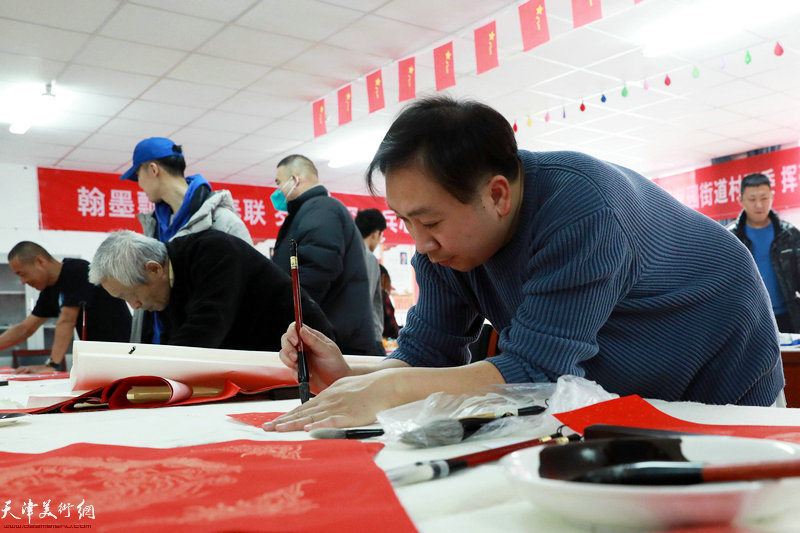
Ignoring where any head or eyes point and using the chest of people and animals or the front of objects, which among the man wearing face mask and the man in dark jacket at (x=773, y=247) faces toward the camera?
the man in dark jacket

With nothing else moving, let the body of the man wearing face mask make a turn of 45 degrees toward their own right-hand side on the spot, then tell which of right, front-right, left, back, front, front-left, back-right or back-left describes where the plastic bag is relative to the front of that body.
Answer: back-left

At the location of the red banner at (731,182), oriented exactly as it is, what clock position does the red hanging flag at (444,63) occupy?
The red hanging flag is roughly at 11 o'clock from the red banner.

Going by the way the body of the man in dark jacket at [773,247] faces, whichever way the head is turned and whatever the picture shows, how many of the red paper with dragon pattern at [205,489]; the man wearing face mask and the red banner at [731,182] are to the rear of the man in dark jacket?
1

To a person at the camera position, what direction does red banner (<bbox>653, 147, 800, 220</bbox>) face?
facing the viewer and to the left of the viewer

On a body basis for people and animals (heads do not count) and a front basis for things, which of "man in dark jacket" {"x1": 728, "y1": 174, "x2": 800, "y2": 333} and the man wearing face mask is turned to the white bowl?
the man in dark jacket

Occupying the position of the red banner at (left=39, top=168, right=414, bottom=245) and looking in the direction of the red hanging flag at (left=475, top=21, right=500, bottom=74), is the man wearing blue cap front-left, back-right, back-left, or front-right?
front-right

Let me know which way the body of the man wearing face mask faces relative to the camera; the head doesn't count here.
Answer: to the viewer's left

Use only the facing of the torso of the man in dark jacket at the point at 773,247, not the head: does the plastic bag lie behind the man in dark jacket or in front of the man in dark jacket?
in front

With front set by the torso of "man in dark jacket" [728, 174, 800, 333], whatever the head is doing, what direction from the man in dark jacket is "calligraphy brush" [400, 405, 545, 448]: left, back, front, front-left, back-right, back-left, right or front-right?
front

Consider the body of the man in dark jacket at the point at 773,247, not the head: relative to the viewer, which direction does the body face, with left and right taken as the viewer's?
facing the viewer

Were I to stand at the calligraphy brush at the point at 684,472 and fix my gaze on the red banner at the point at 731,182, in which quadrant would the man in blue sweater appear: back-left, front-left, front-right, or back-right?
front-left

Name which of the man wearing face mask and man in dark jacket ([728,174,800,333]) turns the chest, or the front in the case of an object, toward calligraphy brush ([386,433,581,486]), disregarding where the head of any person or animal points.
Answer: the man in dark jacket

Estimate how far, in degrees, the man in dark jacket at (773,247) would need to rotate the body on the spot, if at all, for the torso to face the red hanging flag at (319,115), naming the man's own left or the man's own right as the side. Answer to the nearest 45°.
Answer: approximately 90° to the man's own right

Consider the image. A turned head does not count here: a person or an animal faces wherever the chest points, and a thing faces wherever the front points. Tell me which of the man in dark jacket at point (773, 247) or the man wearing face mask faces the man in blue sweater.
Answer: the man in dark jacket

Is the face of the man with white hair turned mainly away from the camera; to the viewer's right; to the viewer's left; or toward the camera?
to the viewer's left

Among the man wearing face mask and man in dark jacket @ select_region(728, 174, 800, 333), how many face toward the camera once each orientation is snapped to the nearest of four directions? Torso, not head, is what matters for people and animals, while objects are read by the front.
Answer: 1

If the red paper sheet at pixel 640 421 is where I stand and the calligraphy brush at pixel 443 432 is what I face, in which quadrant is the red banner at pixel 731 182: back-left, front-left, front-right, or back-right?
back-right

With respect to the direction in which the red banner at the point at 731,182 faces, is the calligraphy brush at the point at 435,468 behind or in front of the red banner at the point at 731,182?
in front
